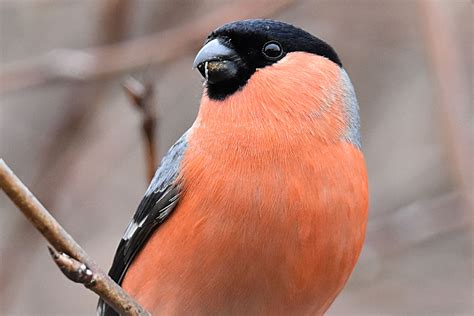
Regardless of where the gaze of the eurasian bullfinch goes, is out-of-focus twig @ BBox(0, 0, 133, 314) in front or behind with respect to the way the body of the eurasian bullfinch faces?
behind

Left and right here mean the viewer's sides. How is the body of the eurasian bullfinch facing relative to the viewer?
facing the viewer and to the right of the viewer

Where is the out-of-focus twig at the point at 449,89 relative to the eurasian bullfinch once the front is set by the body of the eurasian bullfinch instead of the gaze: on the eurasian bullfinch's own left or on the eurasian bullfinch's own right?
on the eurasian bullfinch's own left

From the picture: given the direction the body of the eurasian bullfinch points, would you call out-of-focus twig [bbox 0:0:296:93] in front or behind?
behind

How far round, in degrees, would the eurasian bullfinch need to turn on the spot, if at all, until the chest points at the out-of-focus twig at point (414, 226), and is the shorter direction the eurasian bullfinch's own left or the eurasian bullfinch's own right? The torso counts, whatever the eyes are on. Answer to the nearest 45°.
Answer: approximately 90° to the eurasian bullfinch's own left
